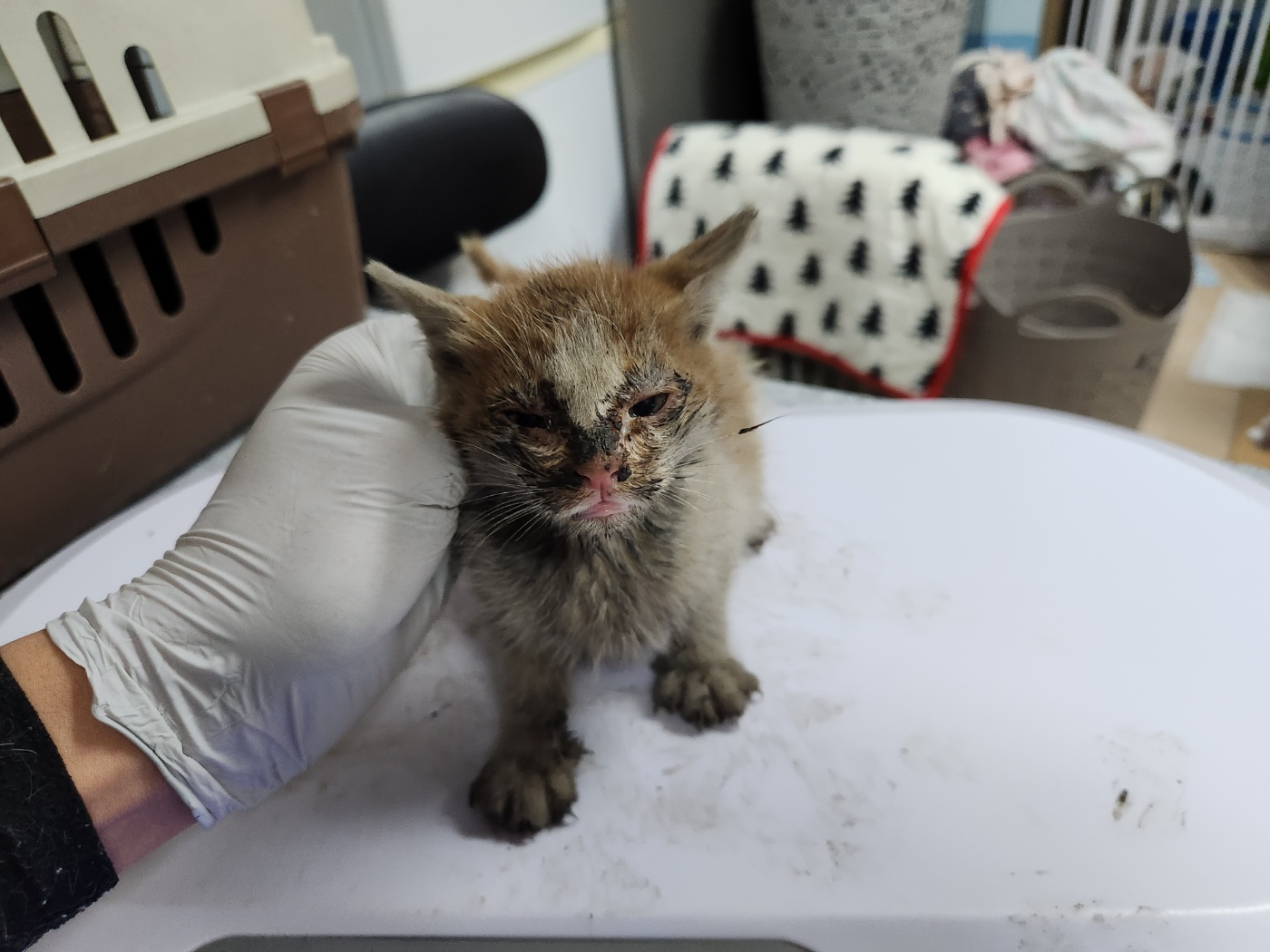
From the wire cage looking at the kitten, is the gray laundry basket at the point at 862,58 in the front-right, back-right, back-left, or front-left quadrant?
front-right

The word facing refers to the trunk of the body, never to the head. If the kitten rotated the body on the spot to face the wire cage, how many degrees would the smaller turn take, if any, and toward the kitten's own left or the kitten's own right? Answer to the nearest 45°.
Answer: approximately 135° to the kitten's own left

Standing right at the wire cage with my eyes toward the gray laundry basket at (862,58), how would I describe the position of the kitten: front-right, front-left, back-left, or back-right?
front-left

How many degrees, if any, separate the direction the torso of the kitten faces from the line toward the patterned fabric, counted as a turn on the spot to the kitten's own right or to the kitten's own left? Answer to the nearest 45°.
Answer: approximately 135° to the kitten's own left

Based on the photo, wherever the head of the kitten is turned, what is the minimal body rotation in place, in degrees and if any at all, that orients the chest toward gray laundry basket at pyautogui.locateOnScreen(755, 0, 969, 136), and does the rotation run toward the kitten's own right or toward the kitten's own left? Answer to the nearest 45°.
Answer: approximately 135° to the kitten's own left

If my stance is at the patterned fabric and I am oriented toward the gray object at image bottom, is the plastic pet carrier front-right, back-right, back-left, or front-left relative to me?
front-right

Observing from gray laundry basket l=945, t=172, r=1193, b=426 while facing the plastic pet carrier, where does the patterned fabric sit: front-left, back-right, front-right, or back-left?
front-right

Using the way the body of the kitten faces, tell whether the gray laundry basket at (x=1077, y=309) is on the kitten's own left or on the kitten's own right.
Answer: on the kitten's own left

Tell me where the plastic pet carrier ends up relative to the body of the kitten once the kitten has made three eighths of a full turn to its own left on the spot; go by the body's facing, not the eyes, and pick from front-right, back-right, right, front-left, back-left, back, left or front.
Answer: left

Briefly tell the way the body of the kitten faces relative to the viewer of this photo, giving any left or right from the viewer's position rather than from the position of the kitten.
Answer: facing the viewer
